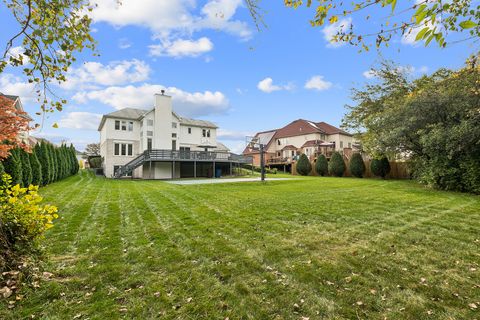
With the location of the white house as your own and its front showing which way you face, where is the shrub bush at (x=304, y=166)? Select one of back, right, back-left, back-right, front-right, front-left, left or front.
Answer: right

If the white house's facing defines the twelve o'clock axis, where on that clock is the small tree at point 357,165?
The small tree is roughly at 4 o'clock from the white house.

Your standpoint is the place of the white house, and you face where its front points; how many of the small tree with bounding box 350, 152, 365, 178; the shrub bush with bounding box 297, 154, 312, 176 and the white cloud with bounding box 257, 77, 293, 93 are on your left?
0

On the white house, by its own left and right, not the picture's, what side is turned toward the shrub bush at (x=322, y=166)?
right

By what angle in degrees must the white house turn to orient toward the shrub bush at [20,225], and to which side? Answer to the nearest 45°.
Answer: approximately 180°

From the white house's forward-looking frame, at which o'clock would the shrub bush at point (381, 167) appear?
The shrub bush is roughly at 4 o'clock from the white house.

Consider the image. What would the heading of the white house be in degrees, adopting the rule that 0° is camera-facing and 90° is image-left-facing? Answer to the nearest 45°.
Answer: approximately 180°

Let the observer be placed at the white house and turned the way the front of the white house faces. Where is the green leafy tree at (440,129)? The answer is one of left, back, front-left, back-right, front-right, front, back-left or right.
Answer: back-right
